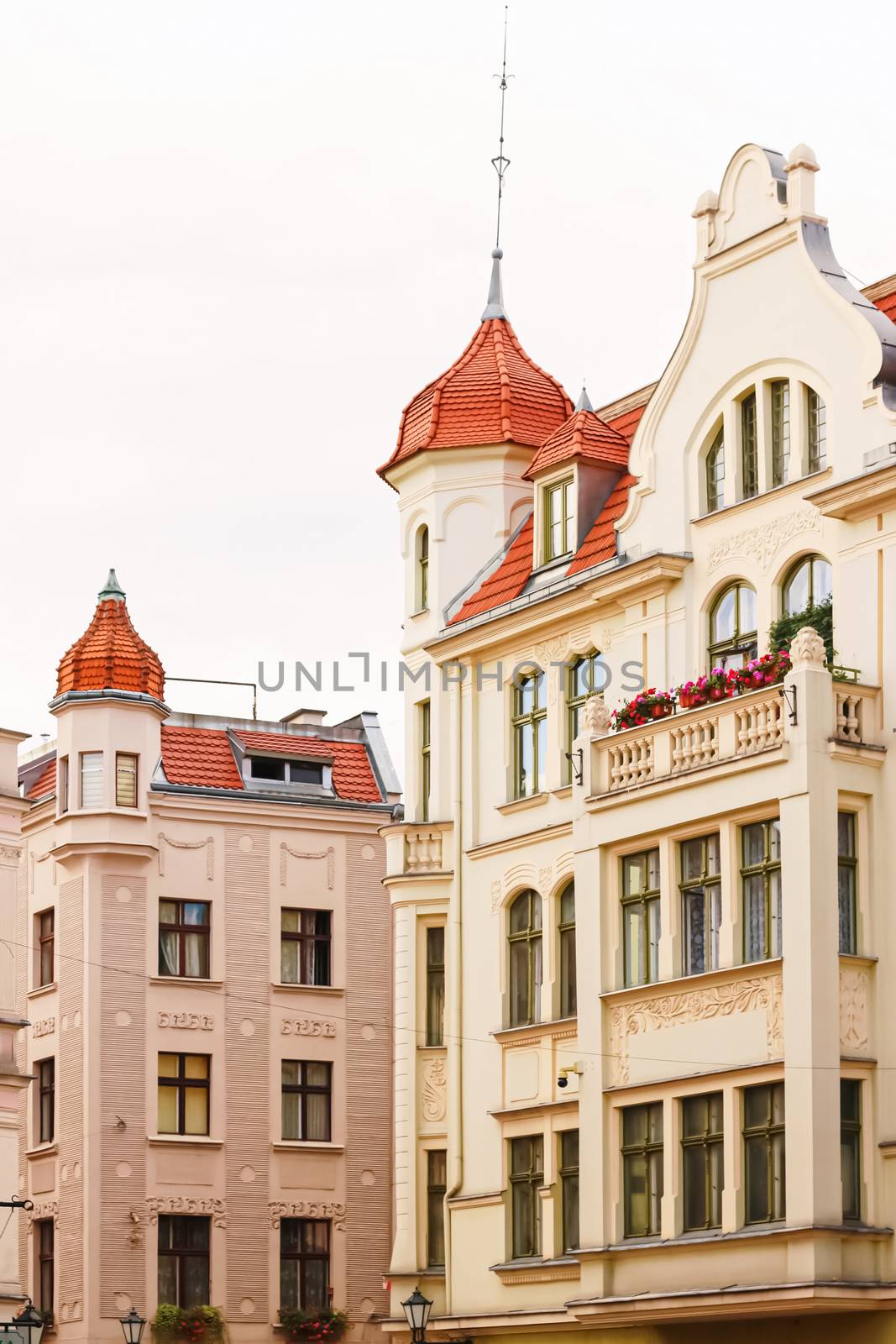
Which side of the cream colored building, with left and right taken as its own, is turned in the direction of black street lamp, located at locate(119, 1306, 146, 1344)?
right

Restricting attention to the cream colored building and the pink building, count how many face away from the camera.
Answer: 0

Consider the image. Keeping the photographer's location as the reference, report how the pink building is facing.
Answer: facing the viewer

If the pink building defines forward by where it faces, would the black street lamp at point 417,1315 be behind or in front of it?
in front

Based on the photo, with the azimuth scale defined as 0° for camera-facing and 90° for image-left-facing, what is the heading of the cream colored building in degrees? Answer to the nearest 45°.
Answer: approximately 45°
